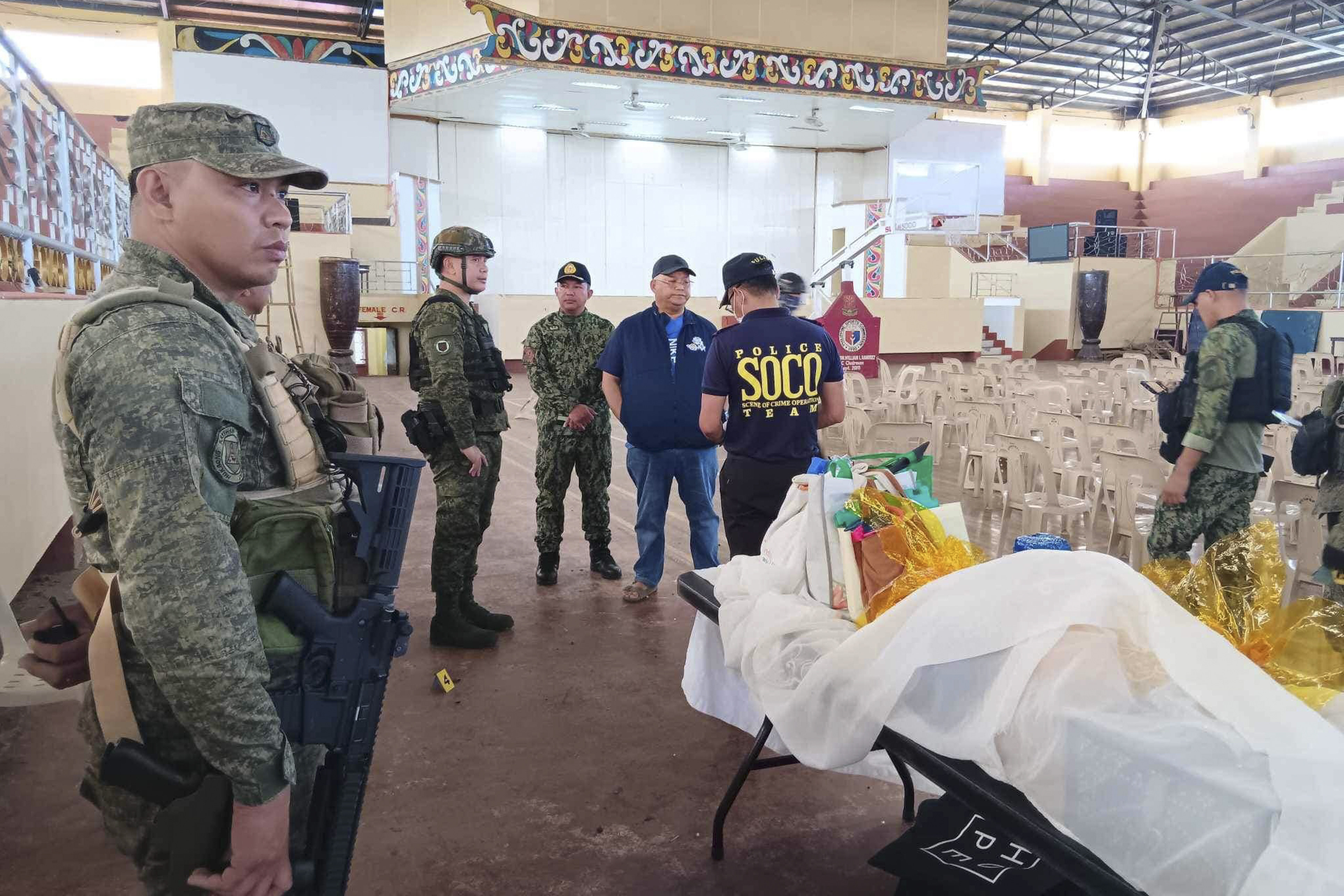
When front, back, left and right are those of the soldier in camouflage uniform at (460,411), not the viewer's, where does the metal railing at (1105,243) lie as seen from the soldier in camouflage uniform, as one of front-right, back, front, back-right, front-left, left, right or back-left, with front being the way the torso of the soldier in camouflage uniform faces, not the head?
front-left

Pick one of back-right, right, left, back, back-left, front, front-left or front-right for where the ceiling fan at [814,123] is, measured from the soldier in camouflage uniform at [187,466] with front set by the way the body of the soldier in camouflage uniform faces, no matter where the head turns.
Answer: front-left

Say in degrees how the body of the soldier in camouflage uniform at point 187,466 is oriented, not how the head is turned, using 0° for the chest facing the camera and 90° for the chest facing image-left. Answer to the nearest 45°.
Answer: approximately 270°

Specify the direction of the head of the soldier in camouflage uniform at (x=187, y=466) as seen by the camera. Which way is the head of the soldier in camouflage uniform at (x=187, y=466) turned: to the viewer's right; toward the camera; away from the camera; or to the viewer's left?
to the viewer's right

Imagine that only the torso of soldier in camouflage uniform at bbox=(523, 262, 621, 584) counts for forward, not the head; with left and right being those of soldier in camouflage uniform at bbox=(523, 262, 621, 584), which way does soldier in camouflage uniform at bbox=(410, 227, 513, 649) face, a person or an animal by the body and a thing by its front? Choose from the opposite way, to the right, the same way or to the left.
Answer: to the left

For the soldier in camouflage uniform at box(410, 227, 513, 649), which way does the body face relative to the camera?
to the viewer's right

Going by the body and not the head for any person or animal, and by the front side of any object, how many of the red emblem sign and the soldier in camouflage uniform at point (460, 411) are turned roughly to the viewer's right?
1

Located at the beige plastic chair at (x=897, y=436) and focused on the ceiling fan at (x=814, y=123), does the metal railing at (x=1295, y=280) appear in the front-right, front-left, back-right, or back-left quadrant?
front-right

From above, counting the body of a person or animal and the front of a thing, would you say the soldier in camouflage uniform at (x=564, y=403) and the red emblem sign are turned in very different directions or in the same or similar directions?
same or similar directions

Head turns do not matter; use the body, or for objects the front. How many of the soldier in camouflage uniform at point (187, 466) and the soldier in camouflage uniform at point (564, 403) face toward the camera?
1

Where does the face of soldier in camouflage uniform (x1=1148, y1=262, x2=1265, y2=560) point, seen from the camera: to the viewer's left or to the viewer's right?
to the viewer's left

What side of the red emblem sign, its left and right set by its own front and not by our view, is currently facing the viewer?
front

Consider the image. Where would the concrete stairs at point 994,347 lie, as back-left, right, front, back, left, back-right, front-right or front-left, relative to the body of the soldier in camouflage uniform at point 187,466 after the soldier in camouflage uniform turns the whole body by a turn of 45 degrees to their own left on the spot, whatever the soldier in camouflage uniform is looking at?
front

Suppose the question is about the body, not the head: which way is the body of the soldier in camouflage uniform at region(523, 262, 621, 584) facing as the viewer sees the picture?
toward the camera
